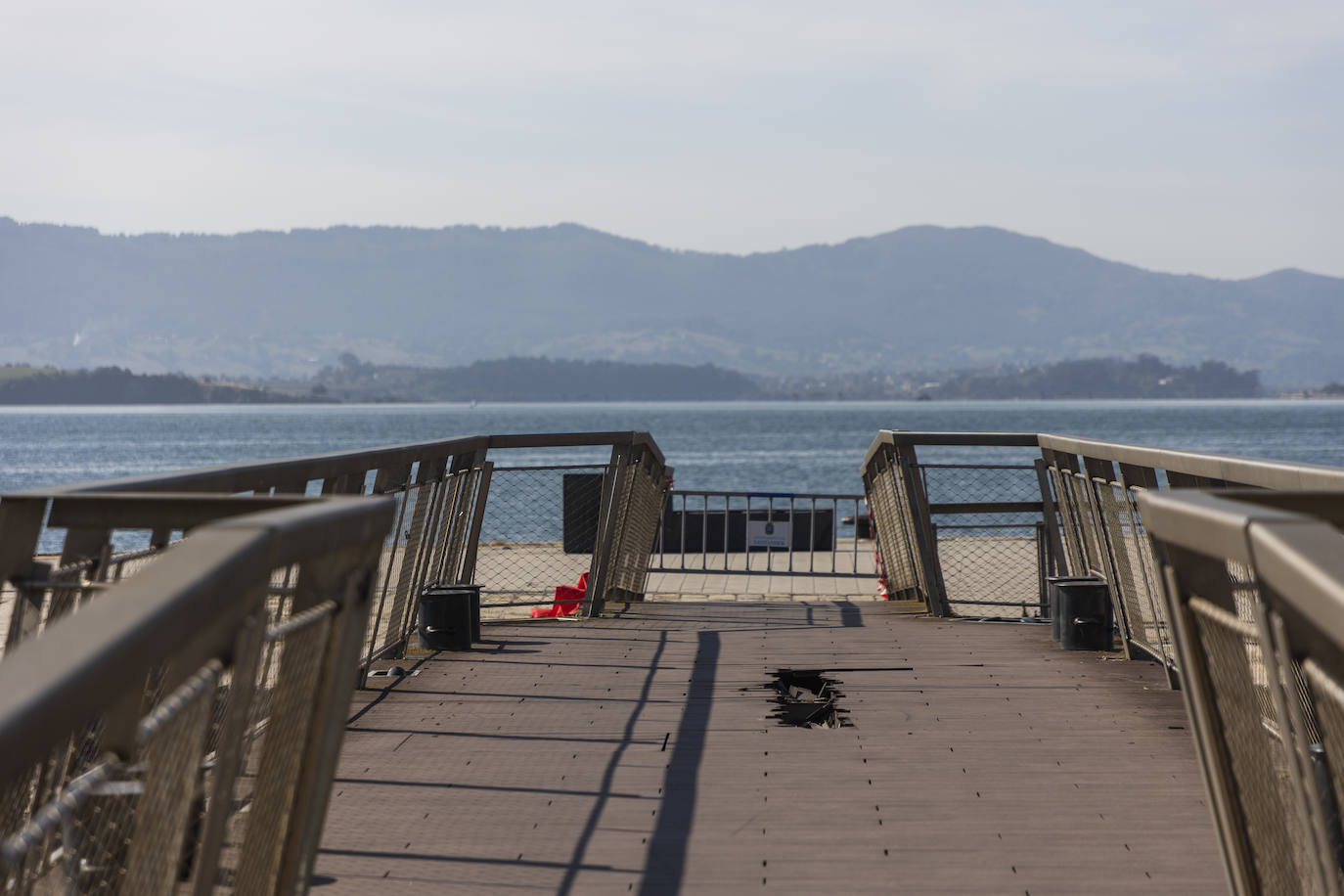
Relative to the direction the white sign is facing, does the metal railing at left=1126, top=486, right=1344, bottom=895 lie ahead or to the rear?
ahead

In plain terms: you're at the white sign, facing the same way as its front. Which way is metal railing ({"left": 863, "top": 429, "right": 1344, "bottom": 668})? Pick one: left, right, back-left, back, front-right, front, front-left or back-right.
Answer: front

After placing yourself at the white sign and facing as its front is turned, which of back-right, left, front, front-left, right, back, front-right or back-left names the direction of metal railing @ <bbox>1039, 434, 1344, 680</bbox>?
front

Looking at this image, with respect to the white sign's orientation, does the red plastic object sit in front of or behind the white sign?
in front

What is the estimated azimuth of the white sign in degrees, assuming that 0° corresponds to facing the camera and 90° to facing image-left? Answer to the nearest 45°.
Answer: approximately 0°

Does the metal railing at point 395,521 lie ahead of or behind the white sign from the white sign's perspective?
ahead

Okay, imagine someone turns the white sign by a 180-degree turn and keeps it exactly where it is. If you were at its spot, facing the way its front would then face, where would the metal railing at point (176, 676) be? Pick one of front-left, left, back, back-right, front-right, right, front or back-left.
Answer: back

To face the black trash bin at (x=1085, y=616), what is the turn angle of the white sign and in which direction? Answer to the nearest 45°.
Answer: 0° — it already faces it
